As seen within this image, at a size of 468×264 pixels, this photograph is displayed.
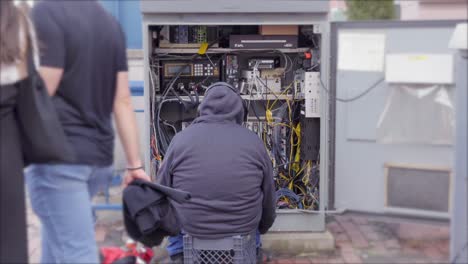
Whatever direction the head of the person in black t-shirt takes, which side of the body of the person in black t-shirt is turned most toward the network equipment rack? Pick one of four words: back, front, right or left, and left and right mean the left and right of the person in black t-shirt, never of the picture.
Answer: right

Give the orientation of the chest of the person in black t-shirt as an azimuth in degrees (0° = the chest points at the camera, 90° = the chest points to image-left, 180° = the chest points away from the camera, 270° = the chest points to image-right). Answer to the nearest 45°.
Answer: approximately 135°

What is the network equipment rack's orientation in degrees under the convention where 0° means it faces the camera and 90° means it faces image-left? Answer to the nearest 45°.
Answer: approximately 0°

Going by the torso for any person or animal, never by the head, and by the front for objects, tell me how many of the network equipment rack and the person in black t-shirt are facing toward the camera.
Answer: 1

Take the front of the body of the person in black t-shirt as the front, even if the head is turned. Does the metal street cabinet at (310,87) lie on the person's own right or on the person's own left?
on the person's own right

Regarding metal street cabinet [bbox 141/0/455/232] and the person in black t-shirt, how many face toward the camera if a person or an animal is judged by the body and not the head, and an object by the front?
1
